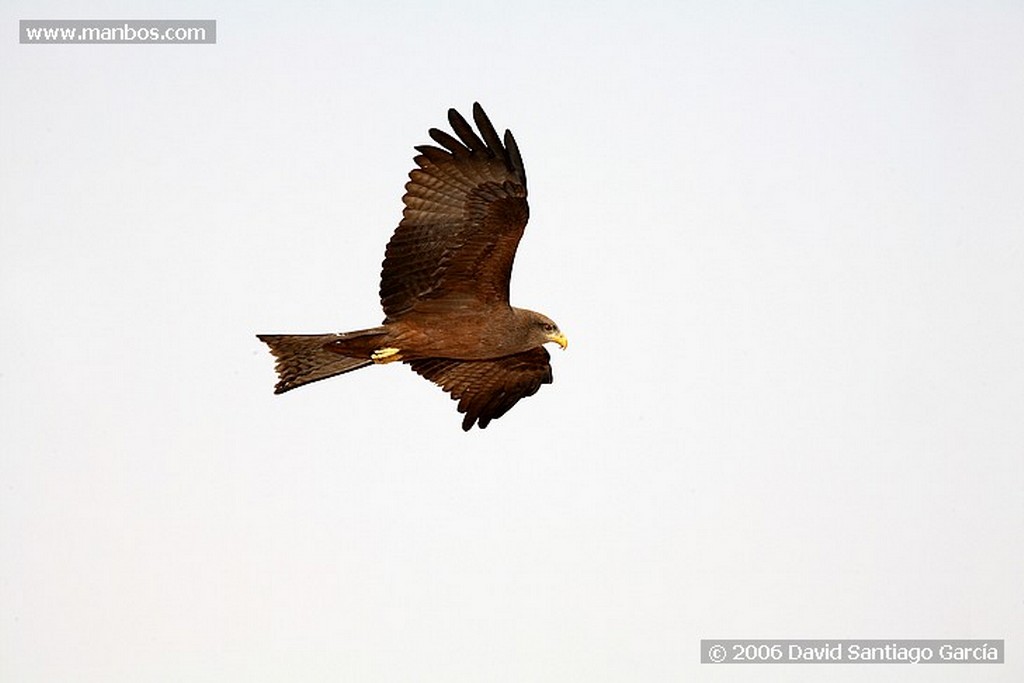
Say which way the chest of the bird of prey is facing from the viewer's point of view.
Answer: to the viewer's right
